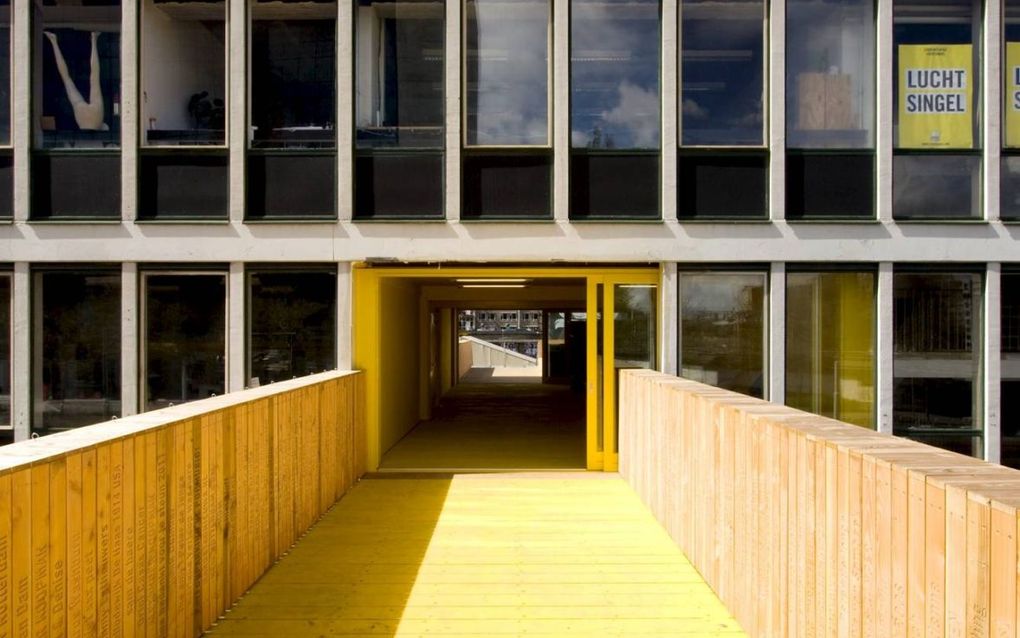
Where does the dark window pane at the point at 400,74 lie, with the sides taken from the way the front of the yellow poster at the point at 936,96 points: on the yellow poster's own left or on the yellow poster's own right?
on the yellow poster's own right

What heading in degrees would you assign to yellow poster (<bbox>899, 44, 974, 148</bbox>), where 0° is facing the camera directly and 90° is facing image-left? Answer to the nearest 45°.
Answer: approximately 0°

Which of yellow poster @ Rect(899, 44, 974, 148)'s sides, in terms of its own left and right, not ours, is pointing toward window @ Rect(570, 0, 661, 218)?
right

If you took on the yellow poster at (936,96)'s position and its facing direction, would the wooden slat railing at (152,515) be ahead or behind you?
ahead

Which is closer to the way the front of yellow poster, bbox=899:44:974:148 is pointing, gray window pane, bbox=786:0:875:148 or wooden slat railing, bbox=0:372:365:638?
the wooden slat railing

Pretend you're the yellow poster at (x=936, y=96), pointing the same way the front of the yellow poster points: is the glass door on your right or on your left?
on your right

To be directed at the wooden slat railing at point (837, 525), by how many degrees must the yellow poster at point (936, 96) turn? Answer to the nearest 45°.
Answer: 0° — it already faces it

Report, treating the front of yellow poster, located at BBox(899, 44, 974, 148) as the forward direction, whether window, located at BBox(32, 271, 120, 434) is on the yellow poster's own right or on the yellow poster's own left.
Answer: on the yellow poster's own right
